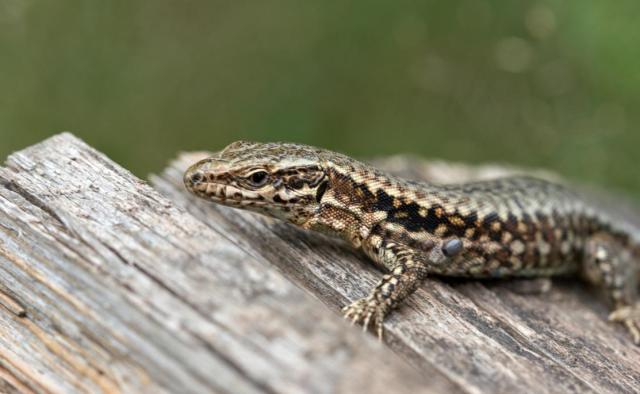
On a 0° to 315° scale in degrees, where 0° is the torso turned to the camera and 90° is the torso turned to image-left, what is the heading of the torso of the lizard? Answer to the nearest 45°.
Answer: approximately 90°
